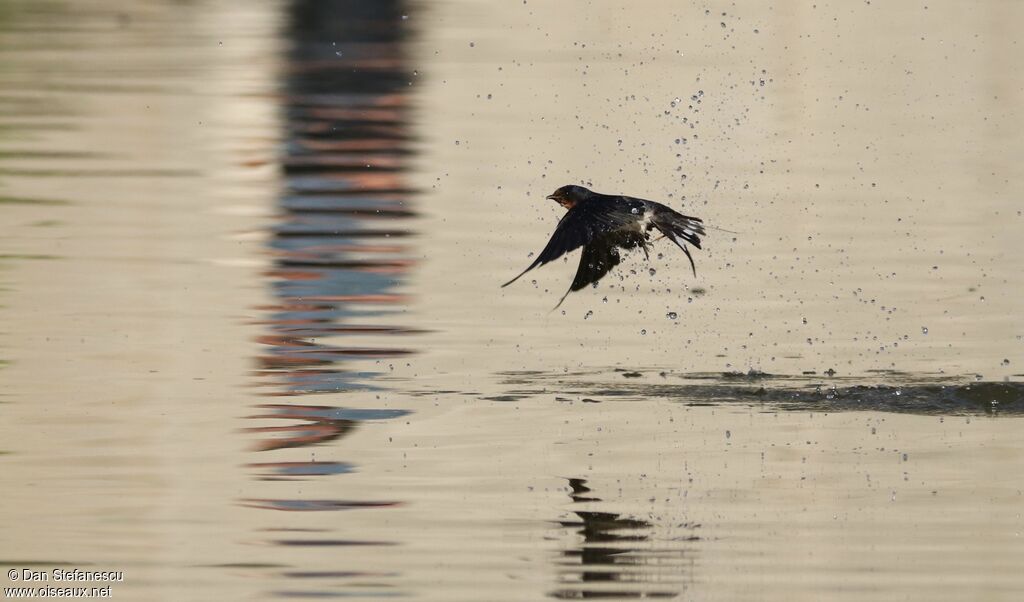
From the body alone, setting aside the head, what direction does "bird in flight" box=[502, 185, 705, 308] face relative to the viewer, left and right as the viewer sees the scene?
facing to the left of the viewer
